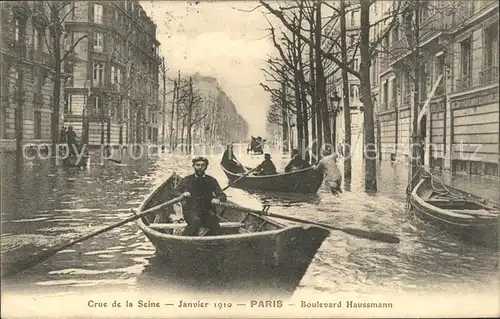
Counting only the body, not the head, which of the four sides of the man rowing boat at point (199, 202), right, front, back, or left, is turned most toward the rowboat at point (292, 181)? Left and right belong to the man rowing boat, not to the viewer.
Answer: back

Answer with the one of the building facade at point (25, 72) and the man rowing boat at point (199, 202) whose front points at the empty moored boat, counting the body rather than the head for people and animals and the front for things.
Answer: the building facade

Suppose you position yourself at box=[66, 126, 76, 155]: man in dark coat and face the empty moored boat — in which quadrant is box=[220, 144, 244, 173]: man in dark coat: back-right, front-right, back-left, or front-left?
front-left

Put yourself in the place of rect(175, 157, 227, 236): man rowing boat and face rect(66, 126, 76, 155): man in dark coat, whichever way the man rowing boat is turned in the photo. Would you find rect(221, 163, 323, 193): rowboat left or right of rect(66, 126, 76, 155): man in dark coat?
right

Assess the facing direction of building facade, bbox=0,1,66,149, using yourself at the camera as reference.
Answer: facing the viewer and to the right of the viewer

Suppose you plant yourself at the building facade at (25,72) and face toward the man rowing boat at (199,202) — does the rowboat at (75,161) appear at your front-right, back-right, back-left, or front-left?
back-left

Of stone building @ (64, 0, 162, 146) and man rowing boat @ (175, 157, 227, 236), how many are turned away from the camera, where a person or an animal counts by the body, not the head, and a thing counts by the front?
0

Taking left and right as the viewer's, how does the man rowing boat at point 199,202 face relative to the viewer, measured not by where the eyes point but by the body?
facing the viewer

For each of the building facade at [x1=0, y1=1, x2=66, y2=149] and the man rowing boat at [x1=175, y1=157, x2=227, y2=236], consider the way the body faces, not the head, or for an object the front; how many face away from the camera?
0
